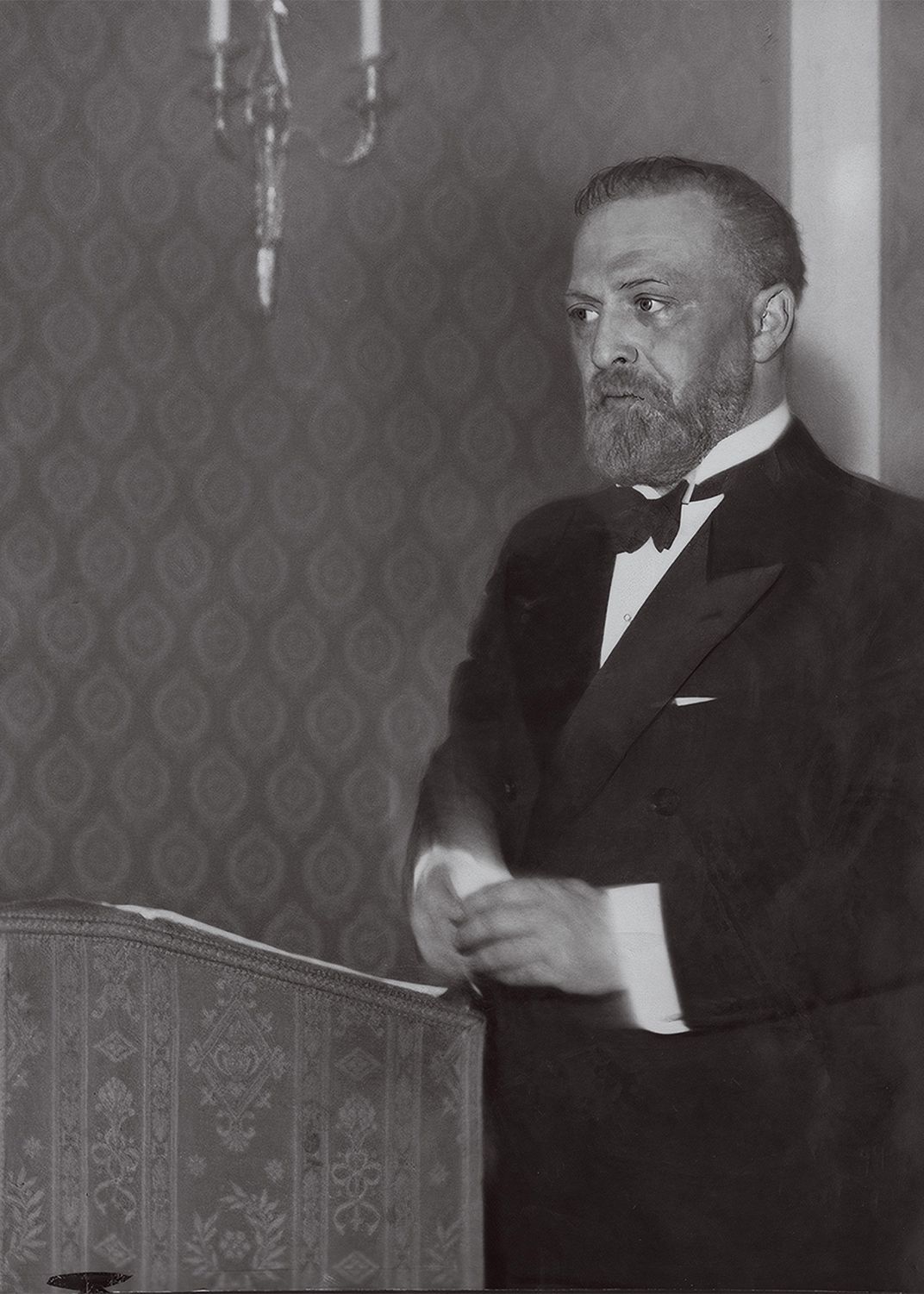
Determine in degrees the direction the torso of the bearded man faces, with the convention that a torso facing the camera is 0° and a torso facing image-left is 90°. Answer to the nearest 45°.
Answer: approximately 45°

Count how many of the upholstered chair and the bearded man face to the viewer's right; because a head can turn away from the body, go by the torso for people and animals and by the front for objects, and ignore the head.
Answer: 0

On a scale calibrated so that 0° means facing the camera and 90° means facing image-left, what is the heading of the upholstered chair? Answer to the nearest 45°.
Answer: approximately 180°
